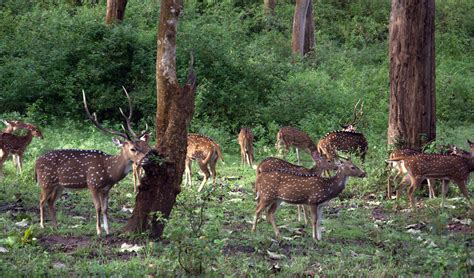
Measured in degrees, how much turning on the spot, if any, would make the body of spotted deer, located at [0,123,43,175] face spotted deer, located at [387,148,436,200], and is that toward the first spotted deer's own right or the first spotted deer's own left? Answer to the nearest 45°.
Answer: approximately 45° to the first spotted deer's own right

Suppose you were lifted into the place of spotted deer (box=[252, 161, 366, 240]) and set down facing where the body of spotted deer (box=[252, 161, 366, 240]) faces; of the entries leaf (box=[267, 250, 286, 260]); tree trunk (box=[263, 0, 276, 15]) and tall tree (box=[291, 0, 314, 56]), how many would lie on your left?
2

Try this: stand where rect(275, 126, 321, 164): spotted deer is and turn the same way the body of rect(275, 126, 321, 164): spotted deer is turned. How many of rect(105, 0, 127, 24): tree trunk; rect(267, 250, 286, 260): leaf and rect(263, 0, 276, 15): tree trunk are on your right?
1

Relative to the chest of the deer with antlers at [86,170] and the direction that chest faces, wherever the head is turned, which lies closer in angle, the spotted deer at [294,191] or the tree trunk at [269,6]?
the spotted deer

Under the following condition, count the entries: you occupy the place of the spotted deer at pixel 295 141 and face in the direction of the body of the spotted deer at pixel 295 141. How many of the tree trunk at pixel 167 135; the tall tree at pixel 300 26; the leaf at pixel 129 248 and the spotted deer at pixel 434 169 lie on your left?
1

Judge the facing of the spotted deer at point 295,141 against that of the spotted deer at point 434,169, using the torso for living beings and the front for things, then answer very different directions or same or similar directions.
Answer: same or similar directions

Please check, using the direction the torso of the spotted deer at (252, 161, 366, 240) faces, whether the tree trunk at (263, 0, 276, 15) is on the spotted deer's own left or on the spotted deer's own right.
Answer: on the spotted deer's own left

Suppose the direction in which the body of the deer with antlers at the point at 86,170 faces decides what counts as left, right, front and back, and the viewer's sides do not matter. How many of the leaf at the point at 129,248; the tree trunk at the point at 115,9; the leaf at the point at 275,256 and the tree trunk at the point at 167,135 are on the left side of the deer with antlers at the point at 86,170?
1

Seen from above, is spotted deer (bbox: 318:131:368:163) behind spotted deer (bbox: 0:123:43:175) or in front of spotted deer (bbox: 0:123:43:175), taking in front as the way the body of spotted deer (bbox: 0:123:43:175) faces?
in front

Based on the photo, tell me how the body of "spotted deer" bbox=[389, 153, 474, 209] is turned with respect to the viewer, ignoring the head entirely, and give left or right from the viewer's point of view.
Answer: facing to the right of the viewer

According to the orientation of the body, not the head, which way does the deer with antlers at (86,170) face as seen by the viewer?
to the viewer's right

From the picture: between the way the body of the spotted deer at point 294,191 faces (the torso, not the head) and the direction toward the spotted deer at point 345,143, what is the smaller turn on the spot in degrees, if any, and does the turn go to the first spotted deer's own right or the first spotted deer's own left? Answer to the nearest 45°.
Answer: approximately 90° to the first spotted deer's own left

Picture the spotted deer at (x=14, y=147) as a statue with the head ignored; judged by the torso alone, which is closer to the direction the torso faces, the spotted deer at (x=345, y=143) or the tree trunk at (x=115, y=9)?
the spotted deer

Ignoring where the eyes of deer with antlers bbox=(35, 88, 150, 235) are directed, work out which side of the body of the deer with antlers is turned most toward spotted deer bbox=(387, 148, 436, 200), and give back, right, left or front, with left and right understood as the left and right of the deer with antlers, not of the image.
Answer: front
